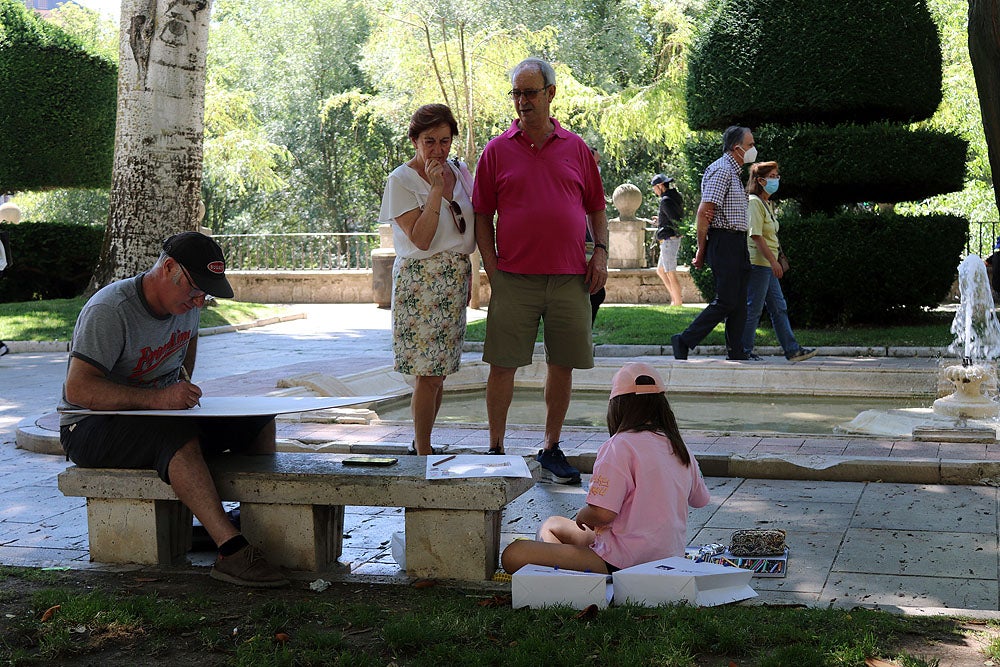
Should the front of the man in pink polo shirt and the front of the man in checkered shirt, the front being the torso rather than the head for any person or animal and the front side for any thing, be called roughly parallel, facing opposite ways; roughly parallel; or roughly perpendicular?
roughly perpendicular

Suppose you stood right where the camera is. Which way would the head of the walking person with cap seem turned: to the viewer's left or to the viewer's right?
to the viewer's left

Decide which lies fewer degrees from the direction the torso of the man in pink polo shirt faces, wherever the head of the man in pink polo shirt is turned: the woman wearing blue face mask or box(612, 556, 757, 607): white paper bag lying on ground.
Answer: the white paper bag lying on ground

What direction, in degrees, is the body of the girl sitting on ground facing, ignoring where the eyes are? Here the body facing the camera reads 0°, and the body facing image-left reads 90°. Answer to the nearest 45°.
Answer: approximately 135°

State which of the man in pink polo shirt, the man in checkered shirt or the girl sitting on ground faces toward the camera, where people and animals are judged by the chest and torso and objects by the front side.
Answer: the man in pink polo shirt

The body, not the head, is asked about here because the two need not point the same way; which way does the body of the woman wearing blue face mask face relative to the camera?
to the viewer's right

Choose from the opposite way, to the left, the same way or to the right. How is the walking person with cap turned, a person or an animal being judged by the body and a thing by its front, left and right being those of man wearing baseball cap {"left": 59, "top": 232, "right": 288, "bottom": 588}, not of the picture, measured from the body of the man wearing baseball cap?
the opposite way

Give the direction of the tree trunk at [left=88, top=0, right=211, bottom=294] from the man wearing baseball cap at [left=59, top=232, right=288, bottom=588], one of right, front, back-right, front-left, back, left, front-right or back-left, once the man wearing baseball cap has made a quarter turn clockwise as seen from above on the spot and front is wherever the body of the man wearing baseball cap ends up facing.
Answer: back-right

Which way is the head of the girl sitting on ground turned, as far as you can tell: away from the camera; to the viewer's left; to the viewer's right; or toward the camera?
away from the camera

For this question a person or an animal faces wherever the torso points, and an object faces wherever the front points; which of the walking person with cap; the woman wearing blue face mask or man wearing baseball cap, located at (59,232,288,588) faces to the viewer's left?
the walking person with cap

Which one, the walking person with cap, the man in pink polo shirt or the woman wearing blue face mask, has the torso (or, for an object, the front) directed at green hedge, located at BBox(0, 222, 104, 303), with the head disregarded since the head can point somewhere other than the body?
the walking person with cap

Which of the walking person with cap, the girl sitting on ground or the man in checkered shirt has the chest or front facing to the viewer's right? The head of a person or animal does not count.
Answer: the man in checkered shirt

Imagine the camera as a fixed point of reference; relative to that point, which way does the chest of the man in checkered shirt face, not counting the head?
to the viewer's right

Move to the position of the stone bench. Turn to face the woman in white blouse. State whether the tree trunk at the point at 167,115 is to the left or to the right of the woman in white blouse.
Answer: left

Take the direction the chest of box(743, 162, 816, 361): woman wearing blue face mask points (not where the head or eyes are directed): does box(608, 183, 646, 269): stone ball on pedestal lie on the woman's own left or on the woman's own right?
on the woman's own left
